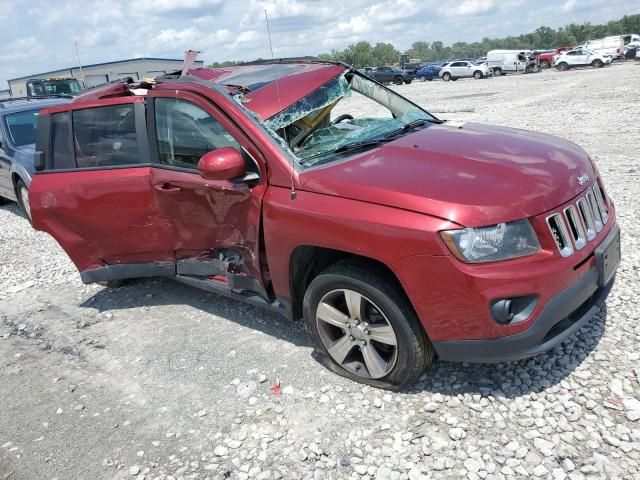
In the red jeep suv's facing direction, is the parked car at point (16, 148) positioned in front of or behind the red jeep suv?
behind

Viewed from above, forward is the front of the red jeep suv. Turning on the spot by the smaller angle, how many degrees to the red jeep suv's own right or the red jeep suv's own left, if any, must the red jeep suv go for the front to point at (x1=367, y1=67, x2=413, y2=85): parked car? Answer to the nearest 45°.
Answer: approximately 135° to the red jeep suv's own left

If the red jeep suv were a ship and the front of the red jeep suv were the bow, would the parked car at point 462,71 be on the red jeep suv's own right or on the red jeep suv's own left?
on the red jeep suv's own left

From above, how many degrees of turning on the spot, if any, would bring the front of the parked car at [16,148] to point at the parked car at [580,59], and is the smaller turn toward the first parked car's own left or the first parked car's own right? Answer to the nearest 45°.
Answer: approximately 90° to the first parked car's own left

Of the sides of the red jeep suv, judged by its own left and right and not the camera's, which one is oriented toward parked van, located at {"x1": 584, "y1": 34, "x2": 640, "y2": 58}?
left

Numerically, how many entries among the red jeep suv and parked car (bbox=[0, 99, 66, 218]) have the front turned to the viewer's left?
0

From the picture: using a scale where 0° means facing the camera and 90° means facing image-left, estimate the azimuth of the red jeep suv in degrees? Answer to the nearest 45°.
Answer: approximately 315°

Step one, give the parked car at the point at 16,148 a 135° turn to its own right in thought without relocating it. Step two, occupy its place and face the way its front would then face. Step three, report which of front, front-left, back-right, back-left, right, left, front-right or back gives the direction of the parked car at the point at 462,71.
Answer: back-right
